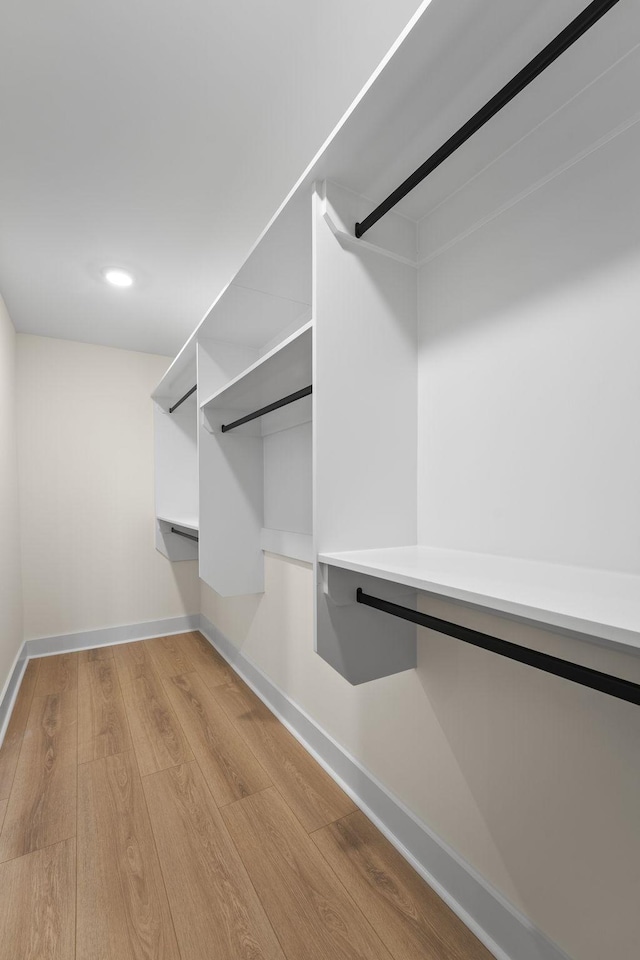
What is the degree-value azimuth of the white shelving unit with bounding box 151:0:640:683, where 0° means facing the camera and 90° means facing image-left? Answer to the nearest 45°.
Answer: approximately 45°
